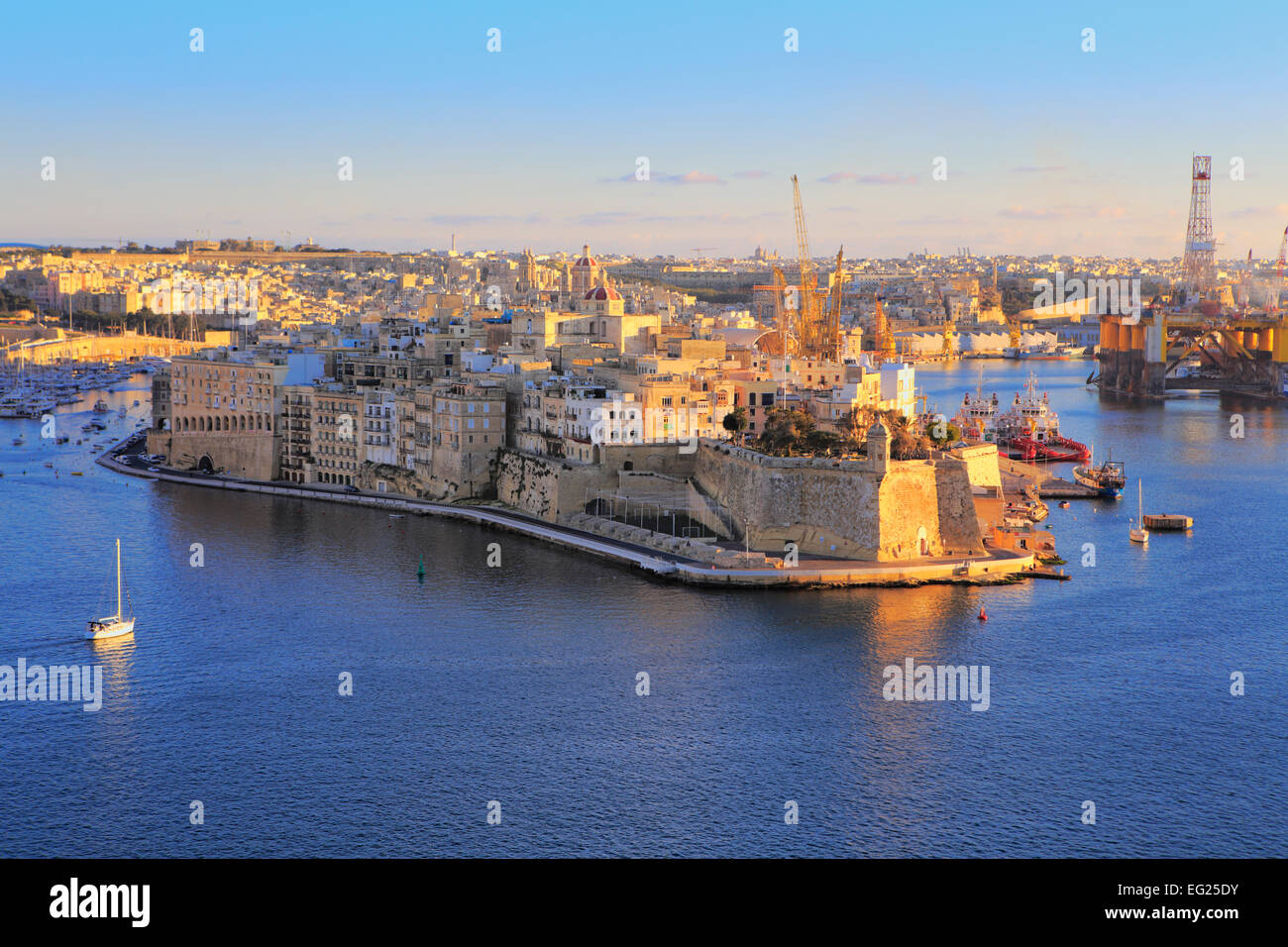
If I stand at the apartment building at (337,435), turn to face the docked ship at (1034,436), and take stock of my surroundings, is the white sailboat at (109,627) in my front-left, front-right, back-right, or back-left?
back-right

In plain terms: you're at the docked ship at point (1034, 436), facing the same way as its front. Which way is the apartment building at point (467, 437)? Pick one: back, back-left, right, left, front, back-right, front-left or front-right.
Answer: left

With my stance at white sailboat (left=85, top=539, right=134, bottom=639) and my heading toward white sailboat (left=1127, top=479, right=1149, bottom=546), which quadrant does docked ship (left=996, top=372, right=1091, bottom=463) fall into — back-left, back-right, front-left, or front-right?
front-left

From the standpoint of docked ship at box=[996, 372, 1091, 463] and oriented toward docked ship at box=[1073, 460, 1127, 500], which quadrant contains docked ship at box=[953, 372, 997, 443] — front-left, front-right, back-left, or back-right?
back-right

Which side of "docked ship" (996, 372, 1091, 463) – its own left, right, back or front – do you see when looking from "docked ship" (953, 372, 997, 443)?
left
